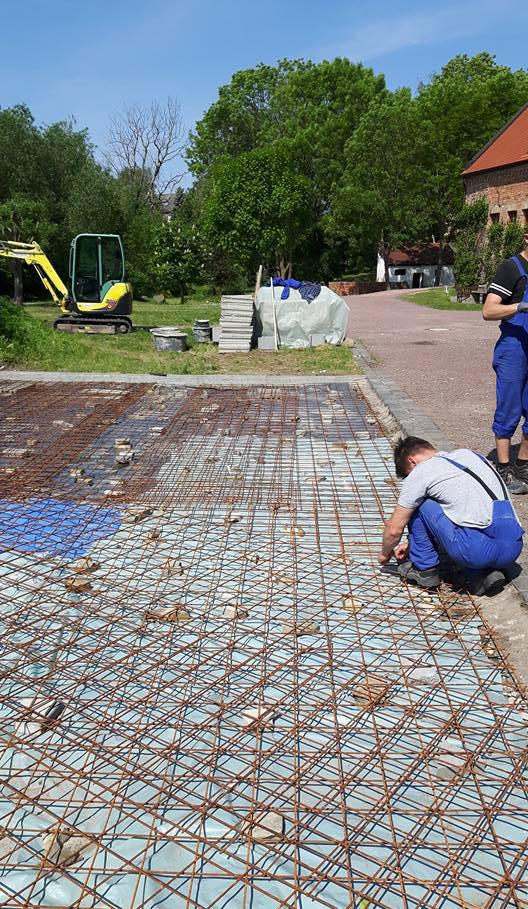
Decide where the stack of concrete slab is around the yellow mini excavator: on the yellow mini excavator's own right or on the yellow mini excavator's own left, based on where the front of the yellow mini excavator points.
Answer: on the yellow mini excavator's own left

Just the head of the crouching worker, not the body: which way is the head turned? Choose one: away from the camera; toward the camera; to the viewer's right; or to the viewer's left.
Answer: to the viewer's left

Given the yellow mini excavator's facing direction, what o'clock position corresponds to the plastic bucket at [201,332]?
The plastic bucket is roughly at 8 o'clock from the yellow mini excavator.

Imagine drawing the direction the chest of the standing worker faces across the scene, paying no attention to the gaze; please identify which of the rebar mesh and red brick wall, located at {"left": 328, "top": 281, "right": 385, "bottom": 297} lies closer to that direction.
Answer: the rebar mesh

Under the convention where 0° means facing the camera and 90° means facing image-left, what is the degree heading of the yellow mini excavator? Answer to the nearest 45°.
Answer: approximately 90°

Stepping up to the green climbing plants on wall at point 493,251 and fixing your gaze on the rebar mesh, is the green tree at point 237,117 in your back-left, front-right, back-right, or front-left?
back-right
